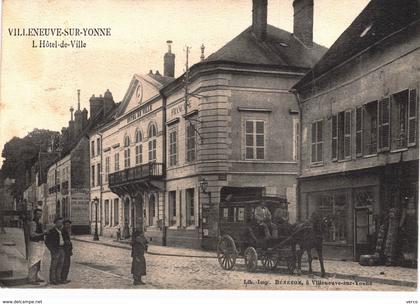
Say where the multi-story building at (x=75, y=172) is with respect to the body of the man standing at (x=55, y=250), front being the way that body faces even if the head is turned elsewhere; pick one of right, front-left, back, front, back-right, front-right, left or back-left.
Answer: back-left

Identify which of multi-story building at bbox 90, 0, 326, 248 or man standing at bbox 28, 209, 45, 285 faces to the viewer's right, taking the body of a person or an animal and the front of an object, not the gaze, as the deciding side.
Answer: the man standing

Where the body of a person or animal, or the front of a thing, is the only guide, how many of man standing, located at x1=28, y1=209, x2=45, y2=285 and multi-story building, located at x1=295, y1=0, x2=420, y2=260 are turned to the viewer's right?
1

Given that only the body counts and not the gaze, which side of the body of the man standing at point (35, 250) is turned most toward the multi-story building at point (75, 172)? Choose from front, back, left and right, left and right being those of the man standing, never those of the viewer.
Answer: left
